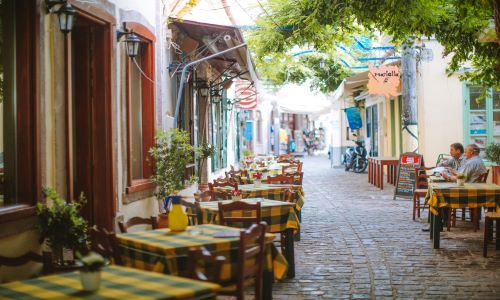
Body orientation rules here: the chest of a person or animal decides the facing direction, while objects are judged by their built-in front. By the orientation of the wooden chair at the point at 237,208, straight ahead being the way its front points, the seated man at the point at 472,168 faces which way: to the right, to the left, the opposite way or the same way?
to the left

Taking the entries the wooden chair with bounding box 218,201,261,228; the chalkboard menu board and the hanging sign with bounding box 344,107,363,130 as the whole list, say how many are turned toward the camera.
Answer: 2

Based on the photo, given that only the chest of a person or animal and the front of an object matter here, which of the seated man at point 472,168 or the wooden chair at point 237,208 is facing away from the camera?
the wooden chair

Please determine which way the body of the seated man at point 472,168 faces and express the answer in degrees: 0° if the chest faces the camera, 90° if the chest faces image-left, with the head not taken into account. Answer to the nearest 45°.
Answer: approximately 90°

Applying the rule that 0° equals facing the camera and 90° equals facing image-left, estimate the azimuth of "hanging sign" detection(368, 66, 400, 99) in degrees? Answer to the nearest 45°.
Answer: approximately 0°

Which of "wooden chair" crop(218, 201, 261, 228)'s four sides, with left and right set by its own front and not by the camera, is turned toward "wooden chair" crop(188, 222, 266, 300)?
back

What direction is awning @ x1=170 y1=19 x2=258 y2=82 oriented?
to the viewer's right

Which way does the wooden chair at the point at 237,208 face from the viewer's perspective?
away from the camera
